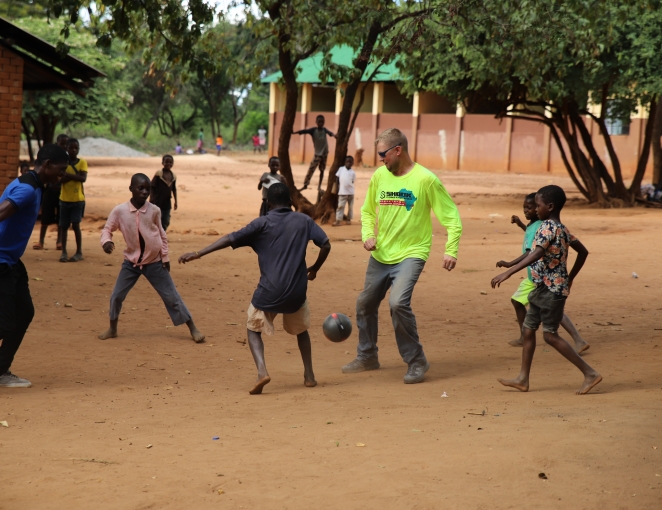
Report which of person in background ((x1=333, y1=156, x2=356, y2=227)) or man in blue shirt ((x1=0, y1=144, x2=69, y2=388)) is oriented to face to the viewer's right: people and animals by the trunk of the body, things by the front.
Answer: the man in blue shirt

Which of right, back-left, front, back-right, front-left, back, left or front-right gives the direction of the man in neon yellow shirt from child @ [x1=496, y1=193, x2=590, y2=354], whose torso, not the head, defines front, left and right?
front-left

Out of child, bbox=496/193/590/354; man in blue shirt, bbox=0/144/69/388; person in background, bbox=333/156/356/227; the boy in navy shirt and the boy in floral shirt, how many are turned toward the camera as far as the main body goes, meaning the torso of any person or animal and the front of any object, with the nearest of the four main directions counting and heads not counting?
1

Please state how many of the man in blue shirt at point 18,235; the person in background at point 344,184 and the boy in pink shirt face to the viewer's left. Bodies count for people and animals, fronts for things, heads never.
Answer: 0

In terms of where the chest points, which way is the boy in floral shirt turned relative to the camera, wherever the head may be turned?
to the viewer's left

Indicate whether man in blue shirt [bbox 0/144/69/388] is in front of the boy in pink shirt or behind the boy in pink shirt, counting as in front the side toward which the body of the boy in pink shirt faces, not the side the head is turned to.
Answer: in front

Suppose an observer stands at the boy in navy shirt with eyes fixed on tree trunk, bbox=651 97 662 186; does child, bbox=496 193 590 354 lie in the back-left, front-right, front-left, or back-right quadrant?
front-right

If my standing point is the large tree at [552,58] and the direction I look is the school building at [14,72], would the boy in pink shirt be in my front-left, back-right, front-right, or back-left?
front-left

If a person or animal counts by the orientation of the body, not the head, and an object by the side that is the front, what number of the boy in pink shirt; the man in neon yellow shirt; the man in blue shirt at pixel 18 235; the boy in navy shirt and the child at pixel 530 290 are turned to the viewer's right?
1

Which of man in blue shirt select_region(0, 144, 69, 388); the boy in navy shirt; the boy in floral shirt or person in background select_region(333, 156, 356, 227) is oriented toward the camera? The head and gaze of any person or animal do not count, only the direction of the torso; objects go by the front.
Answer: the person in background

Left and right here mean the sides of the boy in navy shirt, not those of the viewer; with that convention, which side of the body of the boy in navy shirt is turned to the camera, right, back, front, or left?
back

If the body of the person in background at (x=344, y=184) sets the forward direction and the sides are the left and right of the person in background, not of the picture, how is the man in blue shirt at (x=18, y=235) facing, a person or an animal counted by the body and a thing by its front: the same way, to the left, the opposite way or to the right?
to the left

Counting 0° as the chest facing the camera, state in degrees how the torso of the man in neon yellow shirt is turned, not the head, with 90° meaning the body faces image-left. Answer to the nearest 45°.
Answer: approximately 45°

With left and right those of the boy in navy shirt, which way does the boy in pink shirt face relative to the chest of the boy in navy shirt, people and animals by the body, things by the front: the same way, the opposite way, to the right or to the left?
the opposite way

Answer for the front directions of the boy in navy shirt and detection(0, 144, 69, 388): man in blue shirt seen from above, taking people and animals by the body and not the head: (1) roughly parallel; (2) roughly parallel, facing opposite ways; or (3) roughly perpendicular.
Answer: roughly perpendicular

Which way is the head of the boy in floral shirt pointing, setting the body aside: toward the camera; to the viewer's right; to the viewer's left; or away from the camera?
to the viewer's left

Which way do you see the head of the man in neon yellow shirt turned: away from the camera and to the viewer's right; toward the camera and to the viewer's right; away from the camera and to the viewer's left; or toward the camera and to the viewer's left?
toward the camera and to the viewer's left

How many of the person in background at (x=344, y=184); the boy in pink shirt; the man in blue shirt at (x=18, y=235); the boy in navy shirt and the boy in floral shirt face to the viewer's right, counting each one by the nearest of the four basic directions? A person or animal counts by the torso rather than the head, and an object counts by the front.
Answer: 1

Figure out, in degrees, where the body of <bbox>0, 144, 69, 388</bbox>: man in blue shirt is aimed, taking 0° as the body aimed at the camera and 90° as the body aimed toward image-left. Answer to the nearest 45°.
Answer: approximately 270°

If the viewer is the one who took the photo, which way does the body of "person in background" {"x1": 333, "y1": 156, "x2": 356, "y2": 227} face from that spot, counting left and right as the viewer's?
facing the viewer
